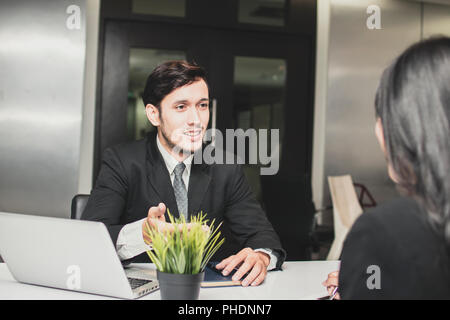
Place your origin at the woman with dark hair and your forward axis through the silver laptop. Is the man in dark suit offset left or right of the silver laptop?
right

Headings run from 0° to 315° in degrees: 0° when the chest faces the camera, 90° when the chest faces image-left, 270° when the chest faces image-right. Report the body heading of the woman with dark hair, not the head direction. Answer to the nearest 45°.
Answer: approximately 135°

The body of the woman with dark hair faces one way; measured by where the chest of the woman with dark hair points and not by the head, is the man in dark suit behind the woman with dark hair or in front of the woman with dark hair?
in front

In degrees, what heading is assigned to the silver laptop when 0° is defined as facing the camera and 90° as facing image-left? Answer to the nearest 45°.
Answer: approximately 225°

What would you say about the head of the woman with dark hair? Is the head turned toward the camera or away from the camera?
away from the camera

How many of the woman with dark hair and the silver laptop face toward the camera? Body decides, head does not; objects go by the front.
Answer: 0

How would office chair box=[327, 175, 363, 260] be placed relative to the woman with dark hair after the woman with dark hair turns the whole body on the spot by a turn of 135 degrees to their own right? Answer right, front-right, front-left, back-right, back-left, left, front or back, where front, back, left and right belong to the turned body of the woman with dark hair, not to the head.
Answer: left
